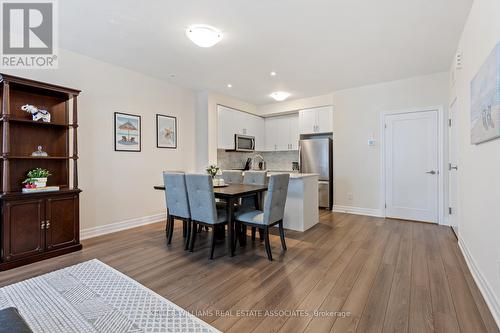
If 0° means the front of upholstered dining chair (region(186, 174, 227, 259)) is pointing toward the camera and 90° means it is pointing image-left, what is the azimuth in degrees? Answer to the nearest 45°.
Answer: approximately 225°

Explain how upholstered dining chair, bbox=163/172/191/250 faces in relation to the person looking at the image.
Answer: facing away from the viewer and to the right of the viewer

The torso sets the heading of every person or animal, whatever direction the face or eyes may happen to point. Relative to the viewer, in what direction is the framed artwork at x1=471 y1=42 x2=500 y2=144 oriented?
to the viewer's left

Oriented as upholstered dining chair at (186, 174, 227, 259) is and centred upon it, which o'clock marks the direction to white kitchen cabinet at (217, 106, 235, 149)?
The white kitchen cabinet is roughly at 11 o'clock from the upholstered dining chair.

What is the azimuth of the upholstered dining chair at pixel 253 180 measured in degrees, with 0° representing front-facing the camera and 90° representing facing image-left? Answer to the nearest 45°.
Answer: approximately 45°

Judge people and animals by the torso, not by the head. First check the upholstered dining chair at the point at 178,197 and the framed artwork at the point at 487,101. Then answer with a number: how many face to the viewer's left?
1

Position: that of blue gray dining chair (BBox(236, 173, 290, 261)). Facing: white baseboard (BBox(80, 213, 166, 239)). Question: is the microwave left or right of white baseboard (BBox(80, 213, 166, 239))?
right

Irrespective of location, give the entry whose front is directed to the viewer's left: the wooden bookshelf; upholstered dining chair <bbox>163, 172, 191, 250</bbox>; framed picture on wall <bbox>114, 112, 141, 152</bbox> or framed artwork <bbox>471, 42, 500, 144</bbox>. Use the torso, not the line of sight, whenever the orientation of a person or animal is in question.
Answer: the framed artwork

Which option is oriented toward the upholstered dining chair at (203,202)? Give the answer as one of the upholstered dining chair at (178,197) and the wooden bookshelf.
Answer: the wooden bookshelf
